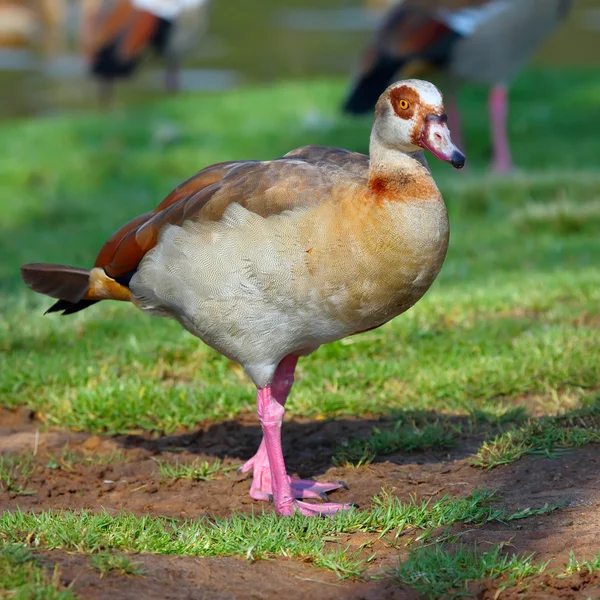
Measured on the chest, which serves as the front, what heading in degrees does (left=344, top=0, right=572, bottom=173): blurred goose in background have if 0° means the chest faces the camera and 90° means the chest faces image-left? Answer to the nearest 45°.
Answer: approximately 270°

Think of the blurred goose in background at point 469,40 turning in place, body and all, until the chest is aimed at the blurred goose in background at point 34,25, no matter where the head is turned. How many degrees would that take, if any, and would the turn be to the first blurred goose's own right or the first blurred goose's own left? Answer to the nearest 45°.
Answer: approximately 135° to the first blurred goose's own left

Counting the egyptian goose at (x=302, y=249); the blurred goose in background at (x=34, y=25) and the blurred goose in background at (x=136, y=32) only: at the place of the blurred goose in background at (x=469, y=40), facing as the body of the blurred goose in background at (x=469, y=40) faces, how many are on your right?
1

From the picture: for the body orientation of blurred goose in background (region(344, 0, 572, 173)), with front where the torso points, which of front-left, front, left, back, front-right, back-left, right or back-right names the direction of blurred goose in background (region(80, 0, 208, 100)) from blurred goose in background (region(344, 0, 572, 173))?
back-left

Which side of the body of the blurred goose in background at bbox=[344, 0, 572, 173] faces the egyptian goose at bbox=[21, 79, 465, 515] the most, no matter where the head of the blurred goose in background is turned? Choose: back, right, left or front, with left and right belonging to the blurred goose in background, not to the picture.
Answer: right
